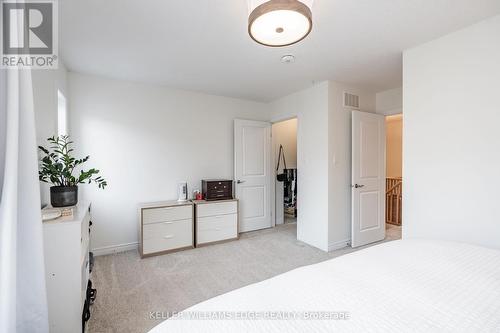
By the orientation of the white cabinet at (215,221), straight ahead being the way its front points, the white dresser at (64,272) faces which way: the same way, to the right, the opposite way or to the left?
to the left

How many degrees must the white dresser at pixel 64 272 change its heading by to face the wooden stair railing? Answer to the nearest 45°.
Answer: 0° — it already faces it

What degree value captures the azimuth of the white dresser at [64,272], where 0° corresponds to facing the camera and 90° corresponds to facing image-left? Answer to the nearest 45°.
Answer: approximately 270°

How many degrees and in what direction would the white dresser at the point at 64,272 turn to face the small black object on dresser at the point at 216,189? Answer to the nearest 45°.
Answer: approximately 45° to its left

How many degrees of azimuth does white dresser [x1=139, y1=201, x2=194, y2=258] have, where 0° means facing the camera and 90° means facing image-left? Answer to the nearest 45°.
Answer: approximately 315°
